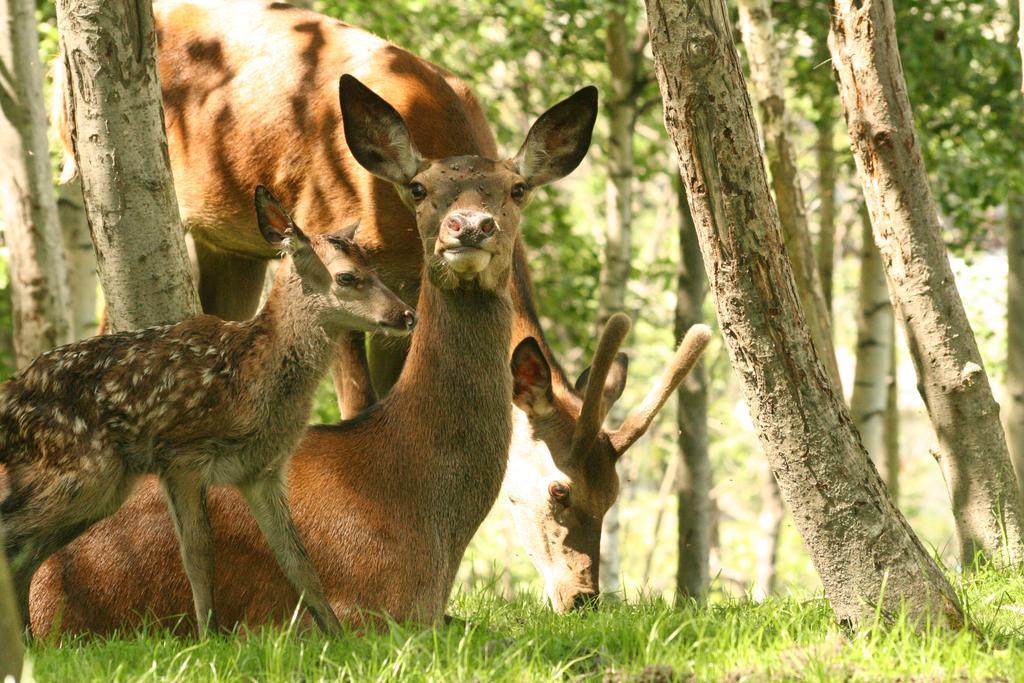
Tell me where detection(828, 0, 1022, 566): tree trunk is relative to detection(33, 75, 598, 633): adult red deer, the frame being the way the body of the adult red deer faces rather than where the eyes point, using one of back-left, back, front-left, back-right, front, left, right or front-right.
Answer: front-left

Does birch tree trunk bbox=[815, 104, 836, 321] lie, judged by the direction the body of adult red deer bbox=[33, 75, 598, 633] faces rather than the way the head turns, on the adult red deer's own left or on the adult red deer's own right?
on the adult red deer's own left

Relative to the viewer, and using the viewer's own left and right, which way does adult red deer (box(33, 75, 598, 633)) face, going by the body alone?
facing the viewer and to the right of the viewer

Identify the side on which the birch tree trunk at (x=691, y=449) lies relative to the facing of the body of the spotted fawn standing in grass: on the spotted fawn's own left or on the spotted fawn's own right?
on the spotted fawn's own left

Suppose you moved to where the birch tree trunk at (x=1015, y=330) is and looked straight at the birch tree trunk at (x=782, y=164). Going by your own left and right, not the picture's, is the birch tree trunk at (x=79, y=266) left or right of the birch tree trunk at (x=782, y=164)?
right

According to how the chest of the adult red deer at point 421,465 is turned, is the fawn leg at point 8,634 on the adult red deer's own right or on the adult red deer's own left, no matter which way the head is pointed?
on the adult red deer's own right

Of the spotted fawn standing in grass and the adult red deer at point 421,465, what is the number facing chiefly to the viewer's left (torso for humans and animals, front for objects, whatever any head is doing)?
0

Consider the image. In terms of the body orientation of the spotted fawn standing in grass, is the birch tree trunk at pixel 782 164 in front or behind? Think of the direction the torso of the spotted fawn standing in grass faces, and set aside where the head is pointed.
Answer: in front
